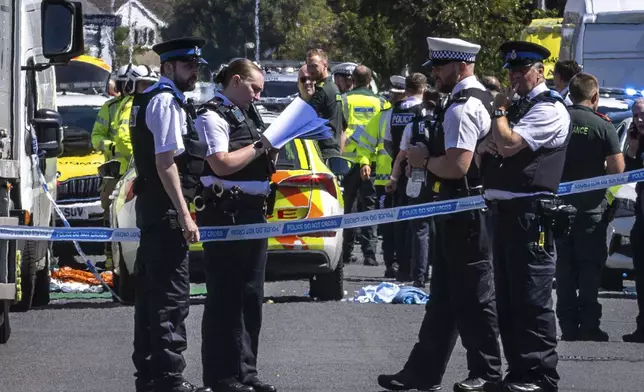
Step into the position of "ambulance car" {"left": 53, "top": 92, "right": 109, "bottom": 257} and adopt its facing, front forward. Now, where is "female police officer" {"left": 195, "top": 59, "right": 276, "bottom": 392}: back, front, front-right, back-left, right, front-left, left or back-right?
front

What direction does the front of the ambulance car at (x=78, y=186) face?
toward the camera

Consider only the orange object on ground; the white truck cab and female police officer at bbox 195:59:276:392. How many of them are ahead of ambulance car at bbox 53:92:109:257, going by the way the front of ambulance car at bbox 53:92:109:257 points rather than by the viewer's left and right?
3

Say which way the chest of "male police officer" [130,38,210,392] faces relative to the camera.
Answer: to the viewer's right

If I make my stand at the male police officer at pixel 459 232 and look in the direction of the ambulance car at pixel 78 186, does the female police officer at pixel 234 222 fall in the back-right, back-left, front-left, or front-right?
front-left

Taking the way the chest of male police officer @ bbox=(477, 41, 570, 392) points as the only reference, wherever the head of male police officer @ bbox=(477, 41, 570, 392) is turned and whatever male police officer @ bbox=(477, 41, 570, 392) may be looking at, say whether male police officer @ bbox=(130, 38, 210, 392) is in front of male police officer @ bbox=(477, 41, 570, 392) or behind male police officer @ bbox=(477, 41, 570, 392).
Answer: in front

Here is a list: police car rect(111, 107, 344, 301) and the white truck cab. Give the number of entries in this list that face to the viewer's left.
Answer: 0

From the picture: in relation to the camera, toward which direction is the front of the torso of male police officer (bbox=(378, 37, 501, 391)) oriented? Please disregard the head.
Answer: to the viewer's left

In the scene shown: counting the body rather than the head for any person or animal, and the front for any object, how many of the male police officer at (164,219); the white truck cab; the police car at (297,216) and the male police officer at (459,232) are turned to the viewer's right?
1

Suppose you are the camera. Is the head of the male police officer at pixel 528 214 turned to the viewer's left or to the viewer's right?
to the viewer's left

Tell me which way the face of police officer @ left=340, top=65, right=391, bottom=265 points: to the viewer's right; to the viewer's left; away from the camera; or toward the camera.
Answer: away from the camera

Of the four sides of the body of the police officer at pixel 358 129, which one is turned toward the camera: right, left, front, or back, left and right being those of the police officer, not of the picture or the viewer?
back
